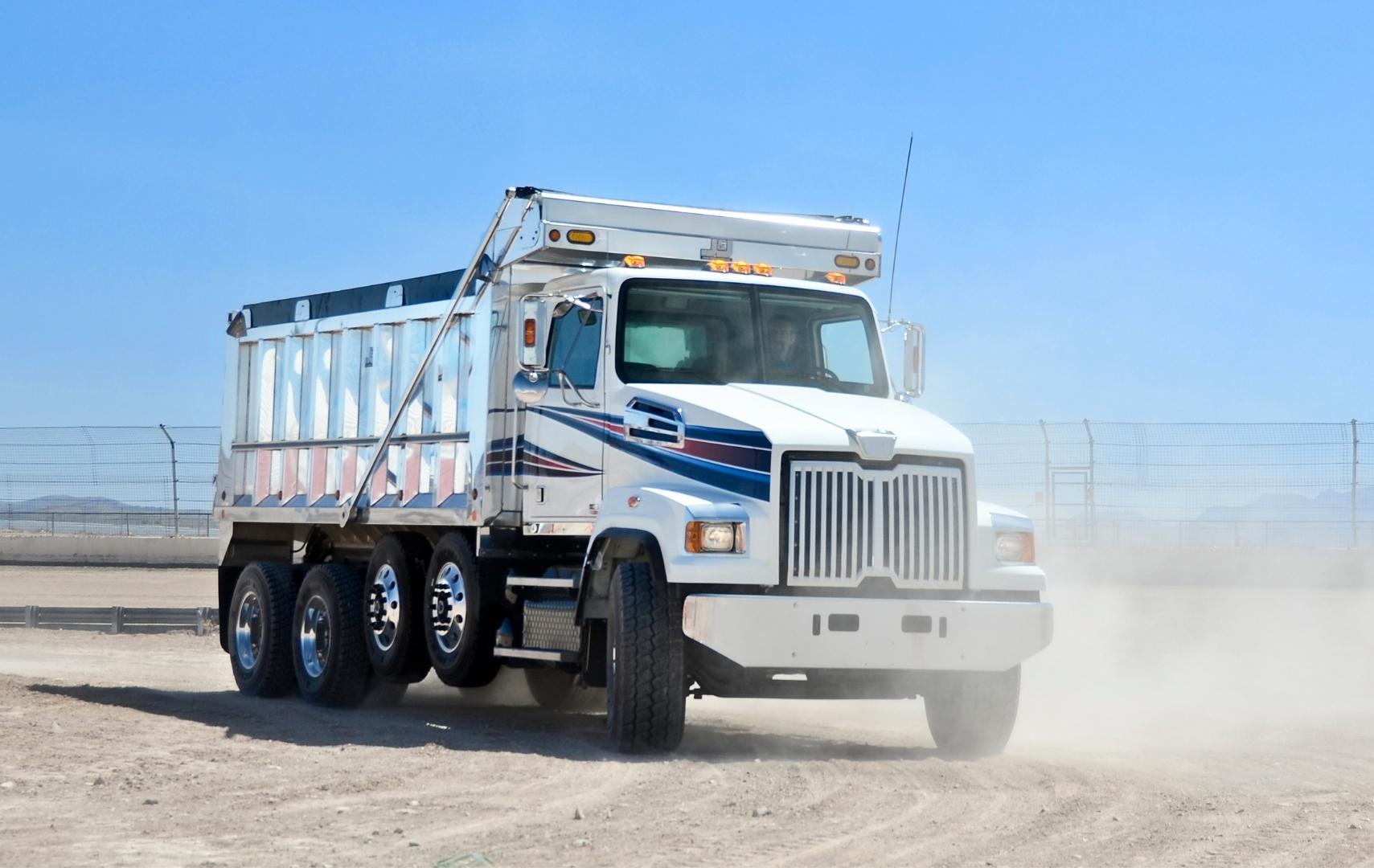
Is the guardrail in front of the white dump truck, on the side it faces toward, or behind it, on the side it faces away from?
behind

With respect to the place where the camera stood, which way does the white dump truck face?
facing the viewer and to the right of the viewer
